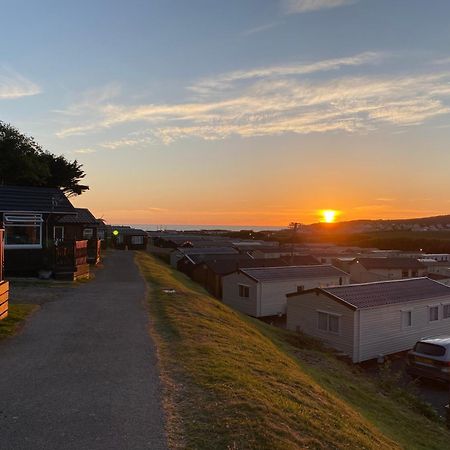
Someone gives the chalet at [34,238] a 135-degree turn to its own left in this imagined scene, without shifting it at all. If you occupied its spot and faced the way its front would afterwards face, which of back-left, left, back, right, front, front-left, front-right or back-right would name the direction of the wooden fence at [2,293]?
back-left

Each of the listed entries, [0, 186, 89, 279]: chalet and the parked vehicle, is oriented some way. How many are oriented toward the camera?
0

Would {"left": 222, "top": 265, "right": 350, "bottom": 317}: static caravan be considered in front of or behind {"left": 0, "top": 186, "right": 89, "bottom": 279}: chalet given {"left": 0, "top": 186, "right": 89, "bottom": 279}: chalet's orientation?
in front

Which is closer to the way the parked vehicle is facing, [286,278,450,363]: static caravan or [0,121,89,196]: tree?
the static caravan

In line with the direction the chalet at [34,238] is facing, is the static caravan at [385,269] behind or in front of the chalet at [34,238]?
in front

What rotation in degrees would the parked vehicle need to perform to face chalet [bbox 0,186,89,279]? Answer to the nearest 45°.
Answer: approximately 135° to its left

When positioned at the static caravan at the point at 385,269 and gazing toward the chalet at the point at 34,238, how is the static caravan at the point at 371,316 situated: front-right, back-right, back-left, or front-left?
front-left

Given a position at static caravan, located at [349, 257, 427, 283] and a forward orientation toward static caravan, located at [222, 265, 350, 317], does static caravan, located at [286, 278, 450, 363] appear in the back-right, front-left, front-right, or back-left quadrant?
front-left

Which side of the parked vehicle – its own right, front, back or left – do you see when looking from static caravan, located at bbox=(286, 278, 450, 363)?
left

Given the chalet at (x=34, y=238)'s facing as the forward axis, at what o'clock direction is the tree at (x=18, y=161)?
The tree is roughly at 9 o'clock from the chalet.

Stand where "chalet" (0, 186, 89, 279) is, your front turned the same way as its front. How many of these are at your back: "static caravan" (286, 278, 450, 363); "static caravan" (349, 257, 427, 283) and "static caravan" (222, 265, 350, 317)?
0

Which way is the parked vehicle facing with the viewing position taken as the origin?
facing away from the viewer and to the right of the viewer

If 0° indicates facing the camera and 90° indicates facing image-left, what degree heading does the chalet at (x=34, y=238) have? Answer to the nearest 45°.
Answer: approximately 270°

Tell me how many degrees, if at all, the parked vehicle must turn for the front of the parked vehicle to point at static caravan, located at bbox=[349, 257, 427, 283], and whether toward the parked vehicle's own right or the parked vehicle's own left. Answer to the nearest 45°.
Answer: approximately 45° to the parked vehicle's own left
